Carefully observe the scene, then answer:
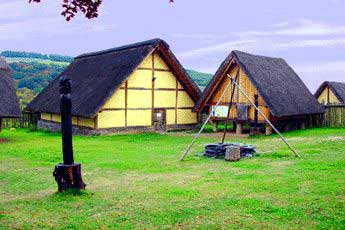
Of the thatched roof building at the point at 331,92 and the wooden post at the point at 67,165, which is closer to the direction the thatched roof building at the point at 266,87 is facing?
the wooden post

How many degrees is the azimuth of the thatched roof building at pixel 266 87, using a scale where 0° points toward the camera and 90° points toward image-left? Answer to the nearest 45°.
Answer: approximately 45°

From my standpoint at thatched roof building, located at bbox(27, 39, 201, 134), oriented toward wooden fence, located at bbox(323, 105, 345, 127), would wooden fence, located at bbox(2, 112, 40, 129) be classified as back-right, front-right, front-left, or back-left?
back-left

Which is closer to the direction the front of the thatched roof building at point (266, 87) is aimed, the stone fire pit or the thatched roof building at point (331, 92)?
the stone fire pit

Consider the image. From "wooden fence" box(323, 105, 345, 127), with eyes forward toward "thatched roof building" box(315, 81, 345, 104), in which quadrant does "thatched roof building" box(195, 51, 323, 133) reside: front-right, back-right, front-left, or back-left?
back-left

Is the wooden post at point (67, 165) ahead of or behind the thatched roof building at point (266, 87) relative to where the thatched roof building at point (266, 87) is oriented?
ahead

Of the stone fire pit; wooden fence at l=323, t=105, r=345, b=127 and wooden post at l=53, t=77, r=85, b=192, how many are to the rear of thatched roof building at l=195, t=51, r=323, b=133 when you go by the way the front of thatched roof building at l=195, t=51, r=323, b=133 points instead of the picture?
1

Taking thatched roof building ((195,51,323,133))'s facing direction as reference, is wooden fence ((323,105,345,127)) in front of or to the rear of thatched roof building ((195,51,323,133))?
to the rear

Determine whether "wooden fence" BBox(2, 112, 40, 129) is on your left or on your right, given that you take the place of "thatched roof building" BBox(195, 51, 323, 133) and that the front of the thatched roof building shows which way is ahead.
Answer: on your right

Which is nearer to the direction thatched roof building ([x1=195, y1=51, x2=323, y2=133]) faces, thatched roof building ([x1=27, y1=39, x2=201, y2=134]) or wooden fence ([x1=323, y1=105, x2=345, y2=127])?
the thatched roof building

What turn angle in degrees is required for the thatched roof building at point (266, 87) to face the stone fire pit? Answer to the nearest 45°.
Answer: approximately 45° to its left

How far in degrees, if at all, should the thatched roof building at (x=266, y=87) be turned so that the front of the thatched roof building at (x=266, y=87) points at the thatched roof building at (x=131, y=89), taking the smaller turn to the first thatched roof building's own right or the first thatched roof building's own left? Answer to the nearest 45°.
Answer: approximately 45° to the first thatched roof building's own right
